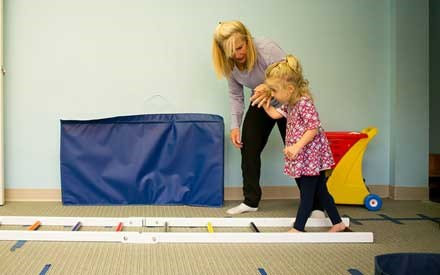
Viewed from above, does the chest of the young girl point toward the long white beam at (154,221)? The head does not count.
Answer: yes

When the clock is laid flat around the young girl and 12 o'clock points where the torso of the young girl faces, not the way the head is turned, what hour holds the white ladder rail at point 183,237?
The white ladder rail is roughly at 11 o'clock from the young girl.

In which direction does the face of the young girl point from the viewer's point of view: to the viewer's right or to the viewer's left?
to the viewer's left

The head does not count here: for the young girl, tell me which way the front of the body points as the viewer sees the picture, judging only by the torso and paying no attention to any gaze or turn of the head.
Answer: to the viewer's left
